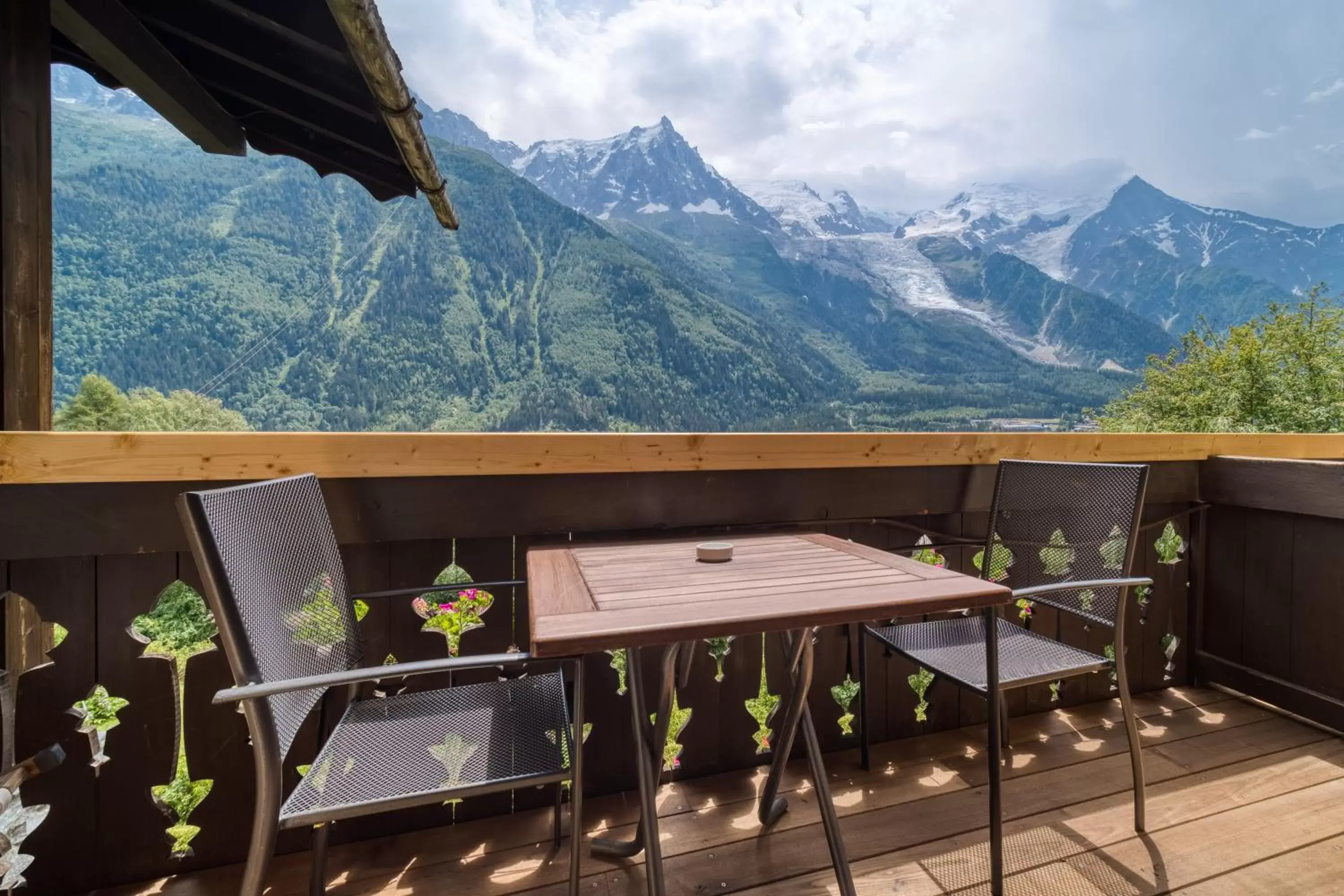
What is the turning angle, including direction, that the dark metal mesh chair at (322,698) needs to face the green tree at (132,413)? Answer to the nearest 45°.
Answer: approximately 90° to its left

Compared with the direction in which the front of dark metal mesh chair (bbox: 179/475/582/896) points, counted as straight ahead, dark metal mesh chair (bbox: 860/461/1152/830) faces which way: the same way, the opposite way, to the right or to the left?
the opposite way

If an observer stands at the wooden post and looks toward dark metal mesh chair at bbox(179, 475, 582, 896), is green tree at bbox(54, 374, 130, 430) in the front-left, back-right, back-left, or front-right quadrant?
back-left

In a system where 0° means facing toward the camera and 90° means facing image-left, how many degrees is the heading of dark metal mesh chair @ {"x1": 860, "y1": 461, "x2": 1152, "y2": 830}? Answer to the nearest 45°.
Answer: approximately 45°

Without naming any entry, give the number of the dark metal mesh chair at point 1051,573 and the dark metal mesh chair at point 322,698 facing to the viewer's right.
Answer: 1

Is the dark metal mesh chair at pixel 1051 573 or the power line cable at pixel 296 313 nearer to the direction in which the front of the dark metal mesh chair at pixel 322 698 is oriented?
the dark metal mesh chair

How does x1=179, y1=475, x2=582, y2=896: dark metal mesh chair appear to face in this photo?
to the viewer's right

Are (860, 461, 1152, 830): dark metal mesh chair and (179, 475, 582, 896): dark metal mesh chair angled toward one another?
yes
